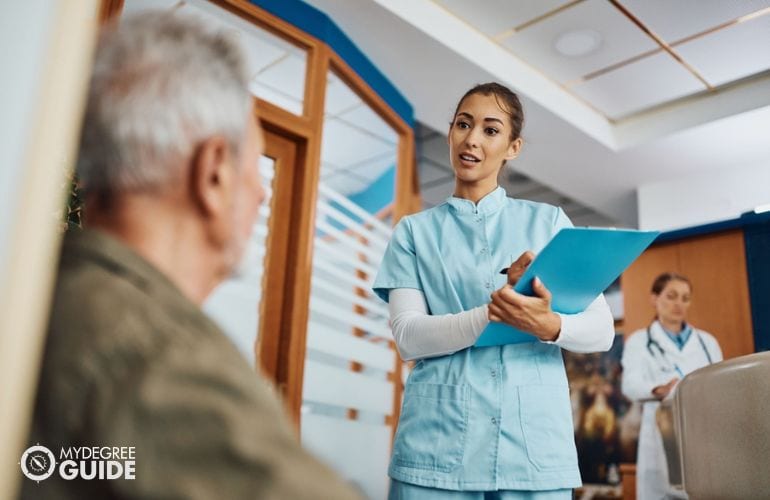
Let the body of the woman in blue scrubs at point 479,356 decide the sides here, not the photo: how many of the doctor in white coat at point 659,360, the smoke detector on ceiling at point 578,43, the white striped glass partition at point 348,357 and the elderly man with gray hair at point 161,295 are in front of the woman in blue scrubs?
1

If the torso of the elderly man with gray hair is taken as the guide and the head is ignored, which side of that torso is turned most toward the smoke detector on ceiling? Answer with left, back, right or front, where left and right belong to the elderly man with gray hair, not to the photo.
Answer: front

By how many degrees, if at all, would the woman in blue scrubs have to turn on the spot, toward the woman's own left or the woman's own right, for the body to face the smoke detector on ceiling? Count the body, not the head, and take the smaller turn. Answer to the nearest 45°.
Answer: approximately 180°

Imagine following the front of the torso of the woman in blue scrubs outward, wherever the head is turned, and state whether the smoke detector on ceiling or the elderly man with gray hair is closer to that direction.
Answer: the elderly man with gray hair

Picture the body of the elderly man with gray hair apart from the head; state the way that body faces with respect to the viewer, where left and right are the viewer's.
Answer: facing away from the viewer and to the right of the viewer

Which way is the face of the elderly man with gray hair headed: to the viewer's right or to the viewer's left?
to the viewer's right

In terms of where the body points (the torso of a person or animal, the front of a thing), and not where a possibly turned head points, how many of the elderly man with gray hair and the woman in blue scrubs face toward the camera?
1

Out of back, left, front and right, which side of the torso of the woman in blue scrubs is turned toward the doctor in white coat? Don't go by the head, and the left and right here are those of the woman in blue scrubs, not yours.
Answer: back

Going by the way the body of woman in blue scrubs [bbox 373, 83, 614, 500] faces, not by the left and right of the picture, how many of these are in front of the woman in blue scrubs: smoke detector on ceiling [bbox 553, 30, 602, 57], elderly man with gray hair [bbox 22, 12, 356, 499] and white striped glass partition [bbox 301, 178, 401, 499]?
1

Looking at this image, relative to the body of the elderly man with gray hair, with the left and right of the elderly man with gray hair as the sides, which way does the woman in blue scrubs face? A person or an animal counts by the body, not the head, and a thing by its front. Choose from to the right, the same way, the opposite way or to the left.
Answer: the opposite way

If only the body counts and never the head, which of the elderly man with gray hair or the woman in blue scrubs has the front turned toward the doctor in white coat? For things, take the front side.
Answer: the elderly man with gray hair

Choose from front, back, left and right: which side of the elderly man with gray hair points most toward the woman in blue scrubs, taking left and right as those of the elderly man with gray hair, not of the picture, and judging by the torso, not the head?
front
